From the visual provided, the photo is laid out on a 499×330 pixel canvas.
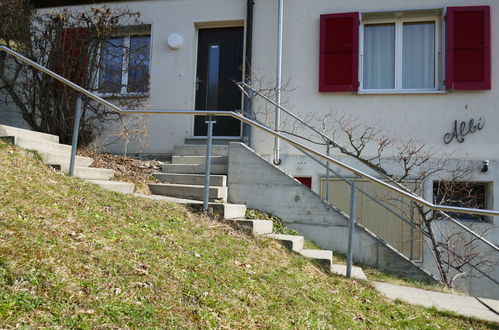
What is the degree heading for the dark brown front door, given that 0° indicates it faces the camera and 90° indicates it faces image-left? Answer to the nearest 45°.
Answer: approximately 0°

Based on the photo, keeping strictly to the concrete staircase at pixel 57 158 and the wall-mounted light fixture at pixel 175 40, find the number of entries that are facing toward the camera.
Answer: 1

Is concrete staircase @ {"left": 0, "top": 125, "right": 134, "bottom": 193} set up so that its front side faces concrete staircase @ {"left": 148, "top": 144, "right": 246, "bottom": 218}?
yes

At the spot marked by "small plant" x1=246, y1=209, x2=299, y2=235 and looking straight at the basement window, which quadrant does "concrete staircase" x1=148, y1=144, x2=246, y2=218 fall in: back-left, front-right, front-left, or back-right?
back-left

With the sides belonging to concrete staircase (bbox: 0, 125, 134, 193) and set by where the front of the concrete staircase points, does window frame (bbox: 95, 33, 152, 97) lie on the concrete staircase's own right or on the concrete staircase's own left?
on the concrete staircase's own left

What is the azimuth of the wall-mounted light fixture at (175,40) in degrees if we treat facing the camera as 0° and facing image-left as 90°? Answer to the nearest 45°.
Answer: approximately 0°

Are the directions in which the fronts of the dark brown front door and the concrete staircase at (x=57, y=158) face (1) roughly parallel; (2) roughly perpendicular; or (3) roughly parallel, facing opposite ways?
roughly perpendicular

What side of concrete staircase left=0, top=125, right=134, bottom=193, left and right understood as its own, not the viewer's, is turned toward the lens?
right
